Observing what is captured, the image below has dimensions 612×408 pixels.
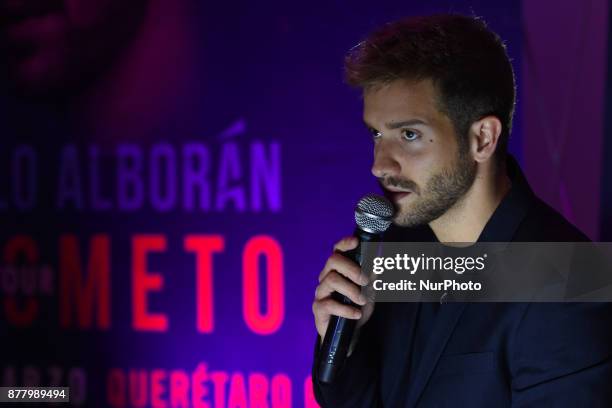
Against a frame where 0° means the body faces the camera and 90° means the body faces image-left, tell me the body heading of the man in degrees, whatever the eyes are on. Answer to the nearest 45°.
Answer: approximately 45°

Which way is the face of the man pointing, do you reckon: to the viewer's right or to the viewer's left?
to the viewer's left
